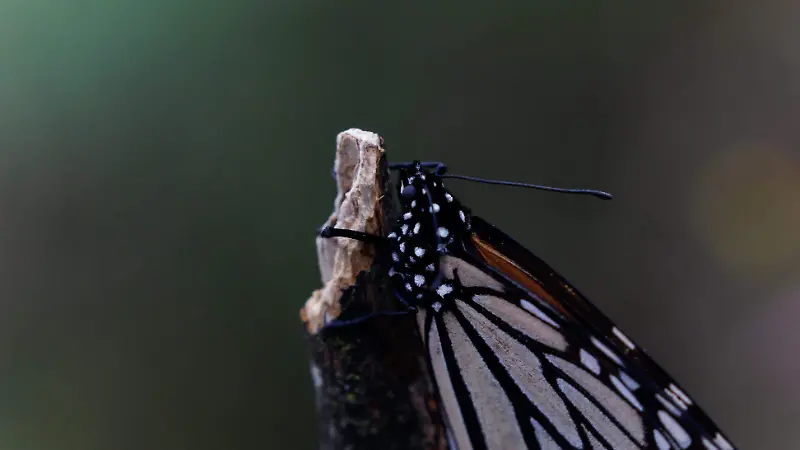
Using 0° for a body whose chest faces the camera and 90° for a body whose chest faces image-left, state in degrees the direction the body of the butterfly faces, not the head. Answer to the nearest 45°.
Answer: approximately 90°
